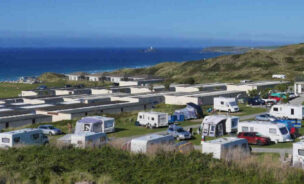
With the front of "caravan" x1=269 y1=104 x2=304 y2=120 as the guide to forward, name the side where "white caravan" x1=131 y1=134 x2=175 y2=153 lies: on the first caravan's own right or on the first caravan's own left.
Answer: on the first caravan's own left

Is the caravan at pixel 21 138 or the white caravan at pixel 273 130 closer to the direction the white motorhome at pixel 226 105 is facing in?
the white caravan

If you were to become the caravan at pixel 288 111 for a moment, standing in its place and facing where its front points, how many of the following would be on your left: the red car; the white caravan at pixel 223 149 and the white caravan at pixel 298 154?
3

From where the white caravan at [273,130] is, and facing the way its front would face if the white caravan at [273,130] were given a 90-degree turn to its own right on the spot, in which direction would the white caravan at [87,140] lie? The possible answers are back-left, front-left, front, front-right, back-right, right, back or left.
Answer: front

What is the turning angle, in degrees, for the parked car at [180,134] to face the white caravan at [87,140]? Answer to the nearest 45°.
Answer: approximately 90° to its right

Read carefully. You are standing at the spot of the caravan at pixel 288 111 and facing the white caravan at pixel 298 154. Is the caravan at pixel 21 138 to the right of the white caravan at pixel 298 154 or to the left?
right
